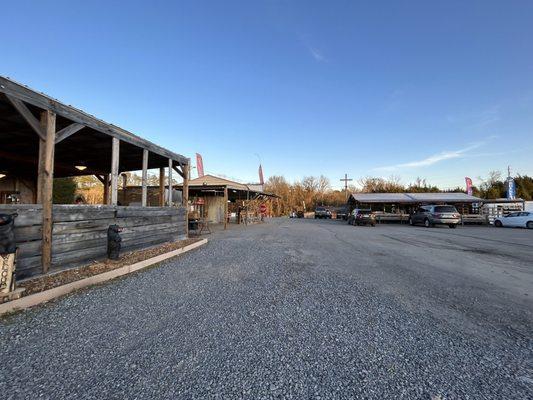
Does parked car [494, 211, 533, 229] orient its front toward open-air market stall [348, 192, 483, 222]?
yes

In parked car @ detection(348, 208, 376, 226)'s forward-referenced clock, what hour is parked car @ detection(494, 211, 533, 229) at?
parked car @ detection(494, 211, 533, 229) is roughly at 4 o'clock from parked car @ detection(348, 208, 376, 226).

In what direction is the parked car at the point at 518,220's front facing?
to the viewer's left

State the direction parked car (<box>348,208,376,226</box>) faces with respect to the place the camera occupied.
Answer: facing away from the viewer and to the left of the viewer

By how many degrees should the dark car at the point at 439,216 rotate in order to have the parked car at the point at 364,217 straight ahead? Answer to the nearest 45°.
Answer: approximately 45° to its left

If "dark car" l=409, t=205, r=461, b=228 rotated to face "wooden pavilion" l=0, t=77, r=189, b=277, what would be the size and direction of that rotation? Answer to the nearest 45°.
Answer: approximately 135° to its left

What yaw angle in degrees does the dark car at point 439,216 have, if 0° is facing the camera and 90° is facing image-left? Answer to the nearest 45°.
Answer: approximately 135°
